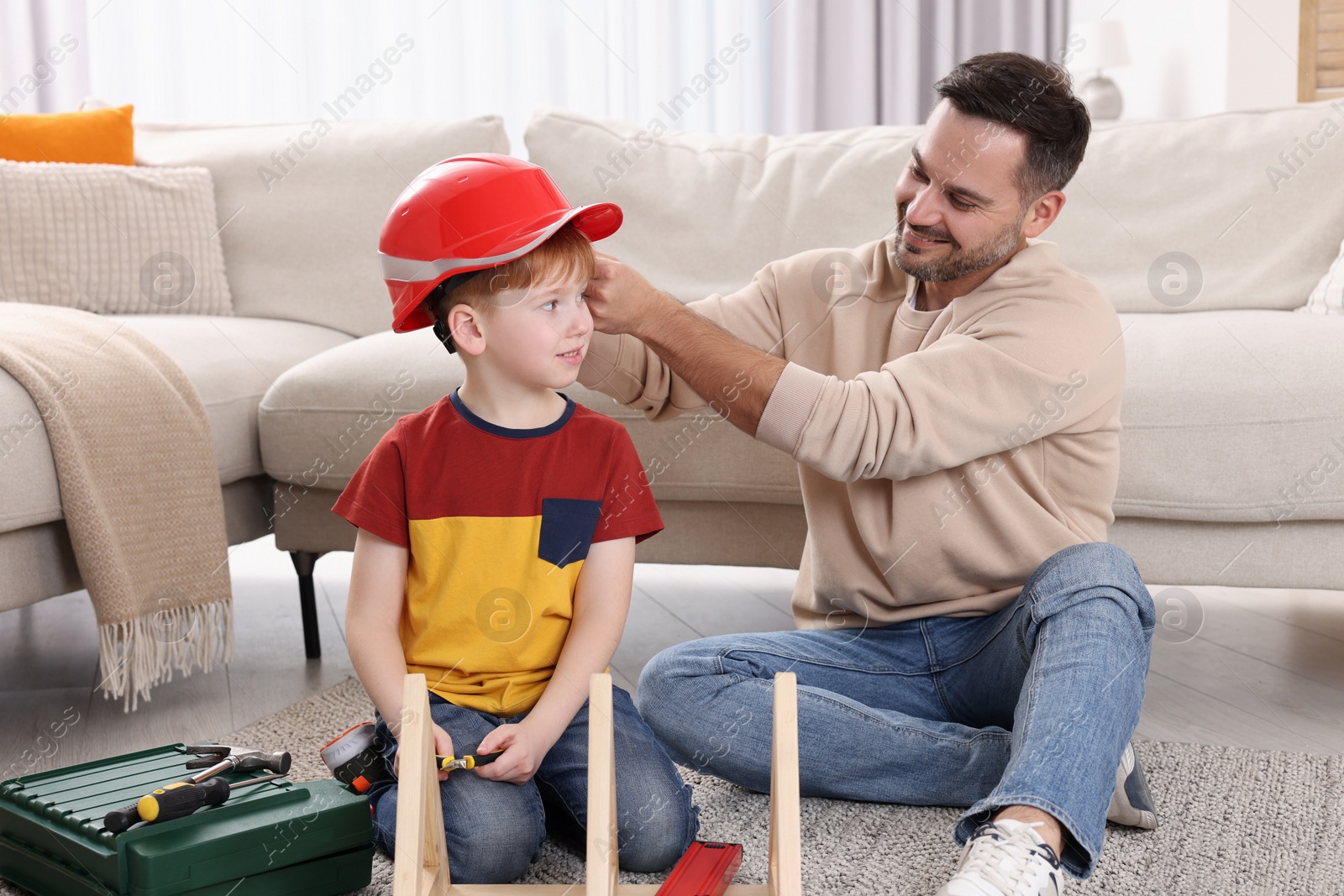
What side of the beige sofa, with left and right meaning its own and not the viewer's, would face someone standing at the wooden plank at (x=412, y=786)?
front

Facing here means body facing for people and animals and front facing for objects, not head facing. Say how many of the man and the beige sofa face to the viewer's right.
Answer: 0

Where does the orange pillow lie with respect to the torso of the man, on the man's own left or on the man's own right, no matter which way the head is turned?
on the man's own right

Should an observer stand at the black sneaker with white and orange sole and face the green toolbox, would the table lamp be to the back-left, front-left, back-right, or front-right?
back-right
